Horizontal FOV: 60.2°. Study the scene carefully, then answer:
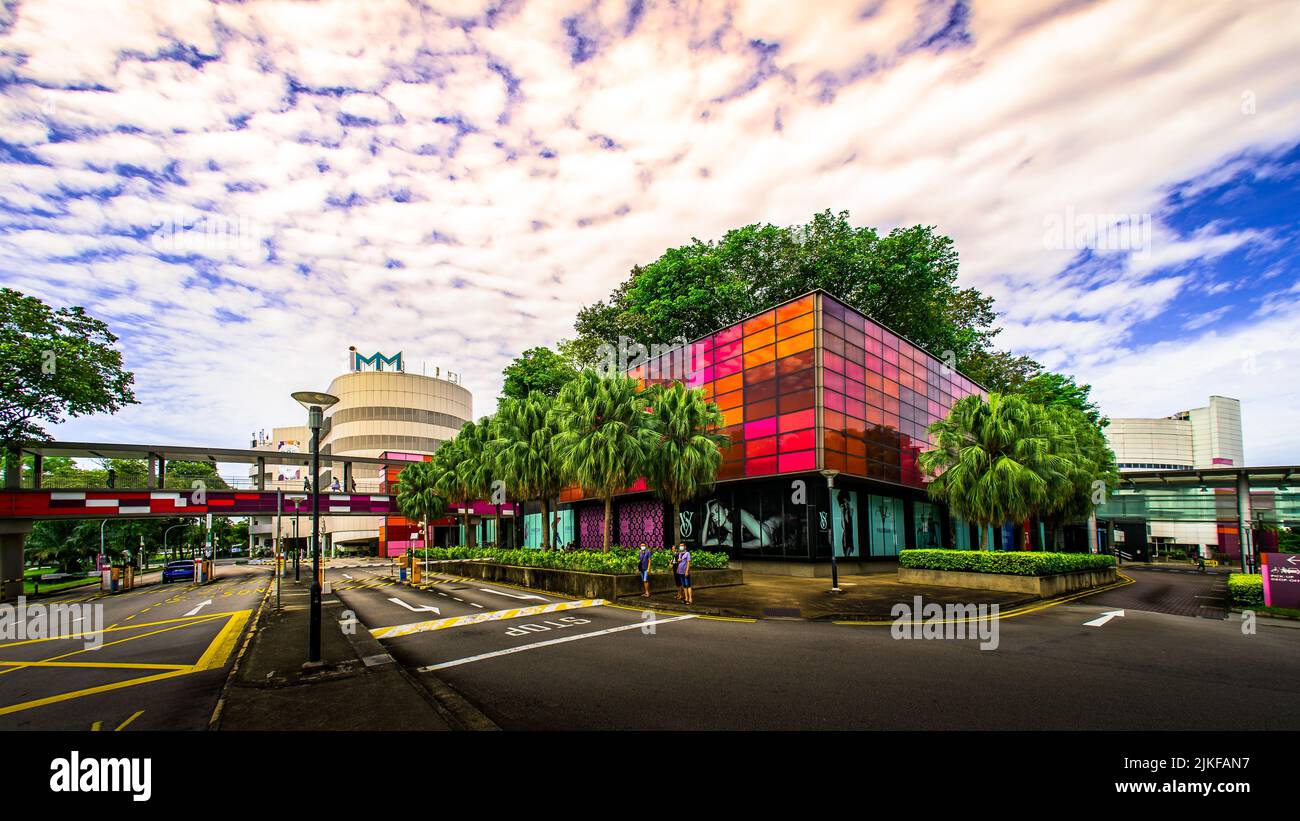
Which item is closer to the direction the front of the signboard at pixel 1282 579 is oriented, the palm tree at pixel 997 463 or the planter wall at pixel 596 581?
the planter wall

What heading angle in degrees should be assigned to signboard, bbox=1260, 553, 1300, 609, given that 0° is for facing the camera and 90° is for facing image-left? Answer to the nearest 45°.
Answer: approximately 0°

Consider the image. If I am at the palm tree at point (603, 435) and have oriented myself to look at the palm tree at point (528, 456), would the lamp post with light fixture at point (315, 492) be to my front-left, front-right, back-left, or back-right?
back-left

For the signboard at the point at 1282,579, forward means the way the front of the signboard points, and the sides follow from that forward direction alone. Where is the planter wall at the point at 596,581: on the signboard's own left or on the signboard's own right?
on the signboard's own right

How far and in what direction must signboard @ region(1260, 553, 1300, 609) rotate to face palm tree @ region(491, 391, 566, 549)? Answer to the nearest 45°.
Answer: approximately 90° to its right

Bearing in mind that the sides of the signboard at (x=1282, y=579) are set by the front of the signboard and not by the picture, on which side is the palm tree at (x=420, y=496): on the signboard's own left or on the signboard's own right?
on the signboard's own right

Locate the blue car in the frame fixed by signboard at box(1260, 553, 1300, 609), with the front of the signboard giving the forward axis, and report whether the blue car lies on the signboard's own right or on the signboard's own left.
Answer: on the signboard's own right
